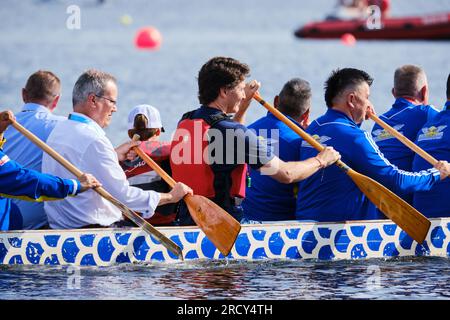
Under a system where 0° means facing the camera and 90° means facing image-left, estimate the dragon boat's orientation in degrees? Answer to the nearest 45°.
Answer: approximately 270°

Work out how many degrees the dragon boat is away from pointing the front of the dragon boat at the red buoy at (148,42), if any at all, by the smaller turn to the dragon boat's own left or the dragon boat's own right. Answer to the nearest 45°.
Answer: approximately 90° to the dragon boat's own left

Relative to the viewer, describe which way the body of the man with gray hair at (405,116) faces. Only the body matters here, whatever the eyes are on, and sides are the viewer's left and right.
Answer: facing away from the viewer and to the right of the viewer

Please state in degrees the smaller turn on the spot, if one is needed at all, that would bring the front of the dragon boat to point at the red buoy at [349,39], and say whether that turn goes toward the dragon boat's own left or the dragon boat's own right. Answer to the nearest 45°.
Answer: approximately 90° to the dragon boat's own left

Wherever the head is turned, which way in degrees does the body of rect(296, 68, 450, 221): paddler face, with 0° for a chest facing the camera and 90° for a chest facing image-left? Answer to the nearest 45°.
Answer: approximately 225°

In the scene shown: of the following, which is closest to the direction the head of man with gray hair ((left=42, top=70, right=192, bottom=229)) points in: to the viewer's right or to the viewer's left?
to the viewer's right

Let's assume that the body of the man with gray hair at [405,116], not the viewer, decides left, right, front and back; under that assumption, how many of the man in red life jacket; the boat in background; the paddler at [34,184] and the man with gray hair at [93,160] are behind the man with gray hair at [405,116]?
3

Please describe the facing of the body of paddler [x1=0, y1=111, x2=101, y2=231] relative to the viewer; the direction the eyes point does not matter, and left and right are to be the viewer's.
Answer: facing to the right of the viewer

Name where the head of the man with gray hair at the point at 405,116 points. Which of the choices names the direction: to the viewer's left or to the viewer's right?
to the viewer's right

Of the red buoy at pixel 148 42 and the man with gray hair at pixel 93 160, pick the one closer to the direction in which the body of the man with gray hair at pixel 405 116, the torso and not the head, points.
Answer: the red buoy

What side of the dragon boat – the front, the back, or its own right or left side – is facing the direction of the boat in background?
left

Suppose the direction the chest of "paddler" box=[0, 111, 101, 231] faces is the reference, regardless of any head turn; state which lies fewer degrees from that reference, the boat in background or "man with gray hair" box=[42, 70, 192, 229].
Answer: the man with gray hair
